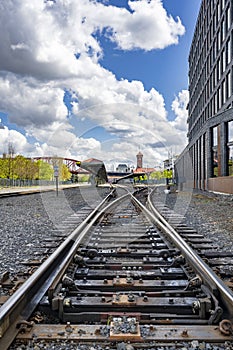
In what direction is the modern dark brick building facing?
to the viewer's left
